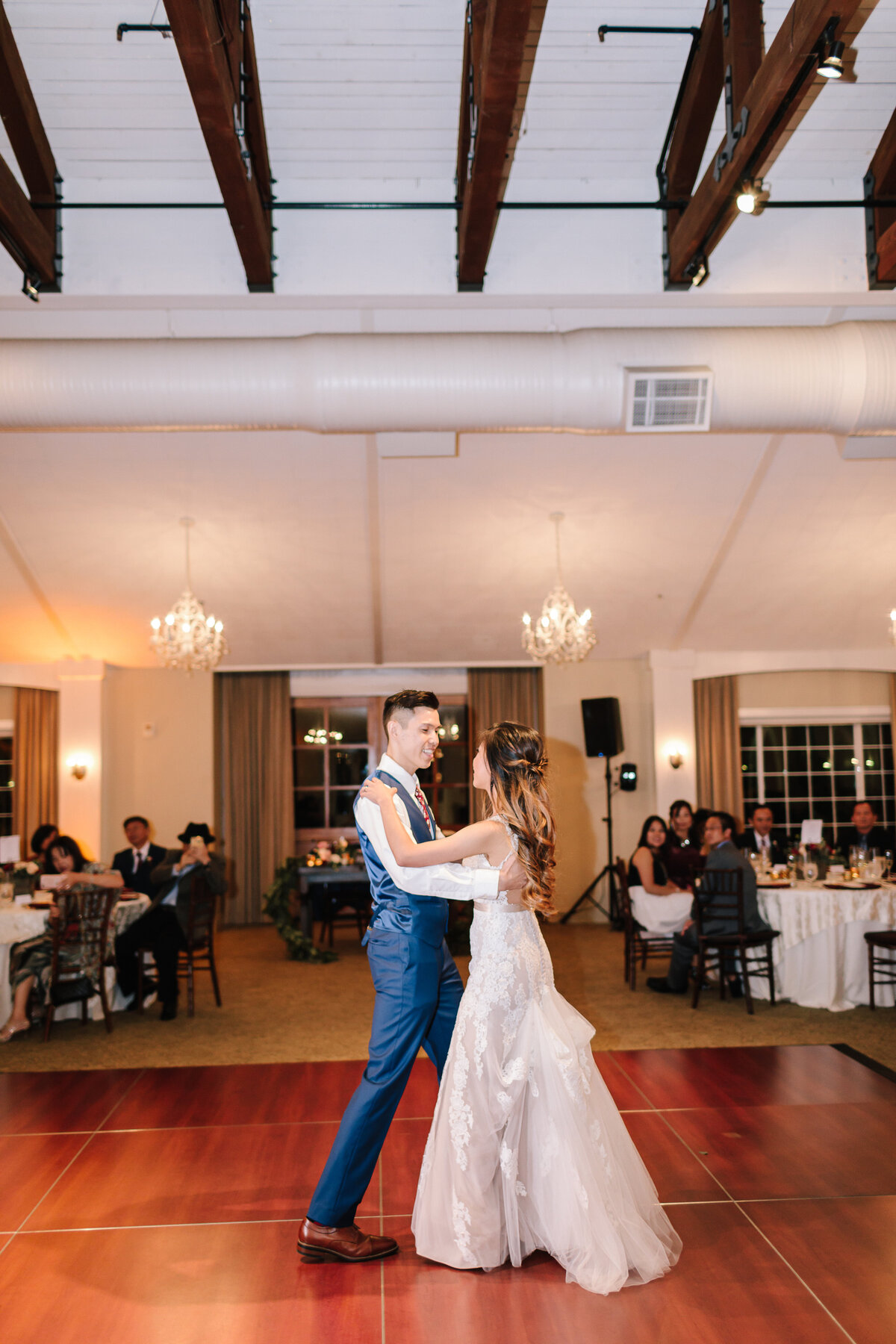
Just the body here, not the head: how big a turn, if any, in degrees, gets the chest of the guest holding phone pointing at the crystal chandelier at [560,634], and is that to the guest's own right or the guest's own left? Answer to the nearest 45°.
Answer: approximately 90° to the guest's own left

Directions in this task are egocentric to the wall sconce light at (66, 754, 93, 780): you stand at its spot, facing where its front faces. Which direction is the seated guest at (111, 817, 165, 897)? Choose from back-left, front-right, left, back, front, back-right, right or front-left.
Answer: front

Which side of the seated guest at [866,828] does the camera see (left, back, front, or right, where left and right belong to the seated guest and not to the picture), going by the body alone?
front

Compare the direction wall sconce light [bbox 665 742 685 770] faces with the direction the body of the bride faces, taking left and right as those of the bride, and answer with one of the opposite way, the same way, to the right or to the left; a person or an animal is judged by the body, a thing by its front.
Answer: to the left

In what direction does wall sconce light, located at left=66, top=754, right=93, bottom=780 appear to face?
toward the camera

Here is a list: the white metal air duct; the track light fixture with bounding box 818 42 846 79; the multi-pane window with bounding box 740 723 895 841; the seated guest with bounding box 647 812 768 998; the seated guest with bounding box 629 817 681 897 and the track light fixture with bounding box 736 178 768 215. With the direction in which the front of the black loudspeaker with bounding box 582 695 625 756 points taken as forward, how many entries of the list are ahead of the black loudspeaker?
5

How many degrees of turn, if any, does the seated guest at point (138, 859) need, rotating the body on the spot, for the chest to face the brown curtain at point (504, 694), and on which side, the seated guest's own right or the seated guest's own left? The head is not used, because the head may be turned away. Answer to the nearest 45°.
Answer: approximately 135° to the seated guest's own left

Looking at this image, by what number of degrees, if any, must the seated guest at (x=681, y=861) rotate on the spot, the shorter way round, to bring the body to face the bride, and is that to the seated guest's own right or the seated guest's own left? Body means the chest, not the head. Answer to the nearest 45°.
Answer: approximately 45° to the seated guest's own right

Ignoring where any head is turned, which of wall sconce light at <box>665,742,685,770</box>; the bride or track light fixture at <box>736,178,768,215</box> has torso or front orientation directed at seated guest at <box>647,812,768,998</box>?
the wall sconce light

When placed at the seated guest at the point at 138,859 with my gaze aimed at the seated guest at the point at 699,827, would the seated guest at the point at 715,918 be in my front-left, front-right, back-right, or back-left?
front-right

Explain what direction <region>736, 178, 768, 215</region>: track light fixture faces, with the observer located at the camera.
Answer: facing the viewer and to the left of the viewer

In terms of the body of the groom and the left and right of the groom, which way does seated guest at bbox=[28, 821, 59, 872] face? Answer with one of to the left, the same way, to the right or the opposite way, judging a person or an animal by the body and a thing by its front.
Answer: the same way

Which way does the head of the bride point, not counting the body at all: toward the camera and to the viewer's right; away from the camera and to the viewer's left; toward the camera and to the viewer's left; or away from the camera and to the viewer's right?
away from the camera and to the viewer's left

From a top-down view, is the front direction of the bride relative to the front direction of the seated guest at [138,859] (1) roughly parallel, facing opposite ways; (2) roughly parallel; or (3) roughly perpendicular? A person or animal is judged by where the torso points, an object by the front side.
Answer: roughly perpendicular

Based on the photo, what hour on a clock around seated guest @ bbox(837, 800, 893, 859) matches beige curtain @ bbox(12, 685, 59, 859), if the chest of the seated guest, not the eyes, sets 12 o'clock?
The beige curtain is roughly at 3 o'clock from the seated guest.

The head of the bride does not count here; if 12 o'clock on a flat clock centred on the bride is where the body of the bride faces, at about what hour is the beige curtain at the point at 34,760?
The beige curtain is roughly at 2 o'clock from the bride.
